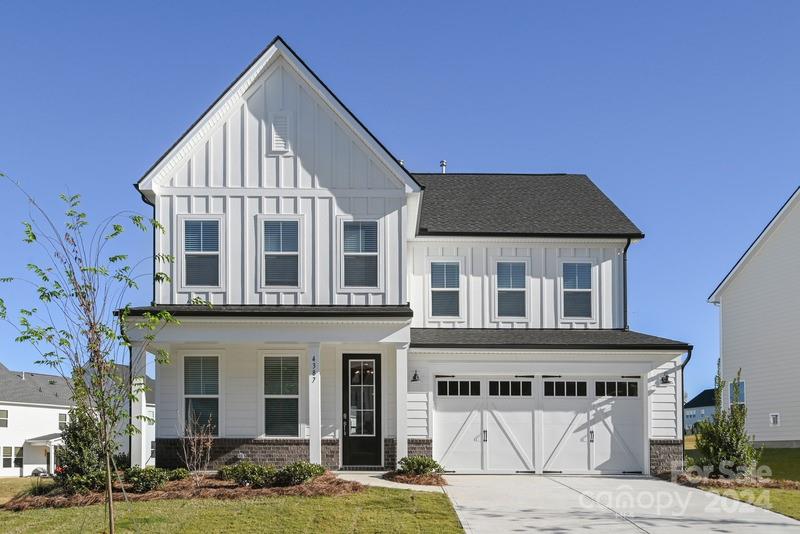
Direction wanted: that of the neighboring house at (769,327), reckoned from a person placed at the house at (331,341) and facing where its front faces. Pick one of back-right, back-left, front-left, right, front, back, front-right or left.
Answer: back-left

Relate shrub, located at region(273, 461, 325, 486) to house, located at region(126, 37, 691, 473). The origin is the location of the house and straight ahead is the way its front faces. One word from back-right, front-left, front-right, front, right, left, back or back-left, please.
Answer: front

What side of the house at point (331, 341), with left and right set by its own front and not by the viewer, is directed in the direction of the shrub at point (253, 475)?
front

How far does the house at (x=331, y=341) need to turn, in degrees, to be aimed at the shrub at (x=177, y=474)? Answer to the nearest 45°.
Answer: approximately 45° to its right

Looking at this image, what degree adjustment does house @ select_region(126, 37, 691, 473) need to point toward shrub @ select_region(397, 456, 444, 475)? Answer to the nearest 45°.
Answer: approximately 45° to its left

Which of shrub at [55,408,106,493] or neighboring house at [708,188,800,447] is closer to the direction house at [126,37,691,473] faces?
the shrub

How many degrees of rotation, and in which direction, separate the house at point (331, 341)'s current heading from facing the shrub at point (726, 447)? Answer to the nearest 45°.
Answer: approximately 90° to its left

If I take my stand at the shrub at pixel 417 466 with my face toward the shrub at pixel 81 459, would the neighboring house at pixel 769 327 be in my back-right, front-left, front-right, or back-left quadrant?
back-right

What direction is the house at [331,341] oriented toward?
toward the camera
